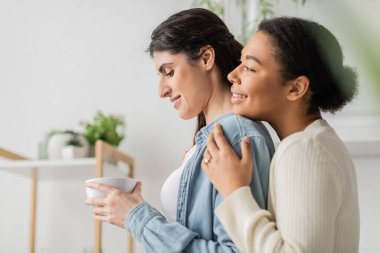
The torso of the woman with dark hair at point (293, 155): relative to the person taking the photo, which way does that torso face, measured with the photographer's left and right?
facing to the left of the viewer

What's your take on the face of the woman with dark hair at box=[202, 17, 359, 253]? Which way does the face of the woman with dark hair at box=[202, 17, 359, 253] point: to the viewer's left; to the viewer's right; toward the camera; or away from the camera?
to the viewer's left

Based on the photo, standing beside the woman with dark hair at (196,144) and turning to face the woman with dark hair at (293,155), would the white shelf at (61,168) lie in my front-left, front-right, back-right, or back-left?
back-left

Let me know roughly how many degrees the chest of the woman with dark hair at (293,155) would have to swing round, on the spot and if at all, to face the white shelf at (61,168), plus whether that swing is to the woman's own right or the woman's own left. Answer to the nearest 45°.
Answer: approximately 45° to the woman's own right

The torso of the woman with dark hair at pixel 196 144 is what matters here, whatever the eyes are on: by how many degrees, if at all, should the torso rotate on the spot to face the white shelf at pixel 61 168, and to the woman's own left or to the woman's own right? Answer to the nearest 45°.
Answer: approximately 90° to the woman's own right

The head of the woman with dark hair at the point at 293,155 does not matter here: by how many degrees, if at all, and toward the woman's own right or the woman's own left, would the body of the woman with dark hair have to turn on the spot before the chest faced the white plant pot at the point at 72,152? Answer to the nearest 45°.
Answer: approximately 45° to the woman's own right

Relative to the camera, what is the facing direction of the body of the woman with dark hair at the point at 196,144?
to the viewer's left

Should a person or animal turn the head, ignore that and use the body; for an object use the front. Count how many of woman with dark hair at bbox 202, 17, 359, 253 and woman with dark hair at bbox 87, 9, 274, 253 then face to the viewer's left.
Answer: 2

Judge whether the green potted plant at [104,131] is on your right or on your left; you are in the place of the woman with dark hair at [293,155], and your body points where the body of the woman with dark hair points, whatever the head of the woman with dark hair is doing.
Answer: on your right

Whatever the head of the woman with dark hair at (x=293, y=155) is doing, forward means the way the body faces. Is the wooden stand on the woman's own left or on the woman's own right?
on the woman's own right

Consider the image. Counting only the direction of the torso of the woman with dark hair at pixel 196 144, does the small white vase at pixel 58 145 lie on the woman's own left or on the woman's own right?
on the woman's own right

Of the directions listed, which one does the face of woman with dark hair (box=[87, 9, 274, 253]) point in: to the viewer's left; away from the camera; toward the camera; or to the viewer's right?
to the viewer's left
